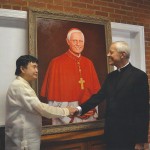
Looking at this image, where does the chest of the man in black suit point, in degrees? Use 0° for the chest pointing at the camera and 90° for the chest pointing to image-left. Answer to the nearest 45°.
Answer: approximately 45°

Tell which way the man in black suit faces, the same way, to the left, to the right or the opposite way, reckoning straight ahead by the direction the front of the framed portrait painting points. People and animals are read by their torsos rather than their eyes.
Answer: to the right

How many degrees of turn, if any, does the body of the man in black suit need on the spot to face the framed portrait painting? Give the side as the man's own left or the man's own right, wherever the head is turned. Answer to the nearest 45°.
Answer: approximately 90° to the man's own right

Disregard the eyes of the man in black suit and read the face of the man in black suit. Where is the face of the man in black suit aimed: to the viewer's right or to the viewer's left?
to the viewer's left

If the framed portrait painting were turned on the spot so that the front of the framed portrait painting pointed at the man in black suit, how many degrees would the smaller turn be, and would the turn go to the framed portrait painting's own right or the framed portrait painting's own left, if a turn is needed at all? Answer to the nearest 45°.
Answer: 0° — it already faces them
